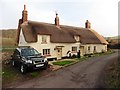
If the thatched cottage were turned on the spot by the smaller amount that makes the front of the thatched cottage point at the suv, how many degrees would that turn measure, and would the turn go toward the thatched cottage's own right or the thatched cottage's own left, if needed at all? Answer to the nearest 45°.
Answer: approximately 45° to the thatched cottage's own right

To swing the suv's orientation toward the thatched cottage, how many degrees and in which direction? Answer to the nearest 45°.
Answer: approximately 135° to its left
